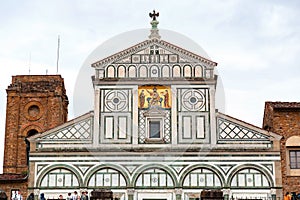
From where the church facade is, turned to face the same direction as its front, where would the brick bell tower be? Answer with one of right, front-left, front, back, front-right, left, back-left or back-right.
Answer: back-right

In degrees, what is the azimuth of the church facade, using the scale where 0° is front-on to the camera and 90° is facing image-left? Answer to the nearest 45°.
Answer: approximately 0°

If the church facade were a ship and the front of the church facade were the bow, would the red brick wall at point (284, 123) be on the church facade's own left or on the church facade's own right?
on the church facade's own left
